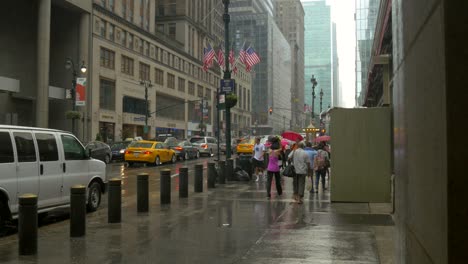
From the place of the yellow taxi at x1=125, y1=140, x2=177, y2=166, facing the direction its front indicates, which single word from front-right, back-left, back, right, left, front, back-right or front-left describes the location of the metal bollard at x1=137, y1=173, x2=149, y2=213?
back-right

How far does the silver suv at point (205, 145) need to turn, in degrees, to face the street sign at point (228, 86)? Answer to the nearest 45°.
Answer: approximately 135° to its right

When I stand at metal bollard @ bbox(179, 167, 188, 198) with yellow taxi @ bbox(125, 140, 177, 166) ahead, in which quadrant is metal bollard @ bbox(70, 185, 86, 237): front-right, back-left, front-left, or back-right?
back-left

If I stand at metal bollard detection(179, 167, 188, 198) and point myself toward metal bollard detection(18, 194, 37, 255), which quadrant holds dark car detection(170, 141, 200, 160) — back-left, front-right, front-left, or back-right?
back-right

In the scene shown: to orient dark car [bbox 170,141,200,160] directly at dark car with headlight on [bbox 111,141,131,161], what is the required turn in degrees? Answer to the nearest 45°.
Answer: approximately 135° to its left

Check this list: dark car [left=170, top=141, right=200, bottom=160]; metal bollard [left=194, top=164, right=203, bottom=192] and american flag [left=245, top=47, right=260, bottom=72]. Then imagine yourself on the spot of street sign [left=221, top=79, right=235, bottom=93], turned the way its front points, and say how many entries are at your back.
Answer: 2

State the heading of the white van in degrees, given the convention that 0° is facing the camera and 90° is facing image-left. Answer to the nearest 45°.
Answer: approximately 225°
